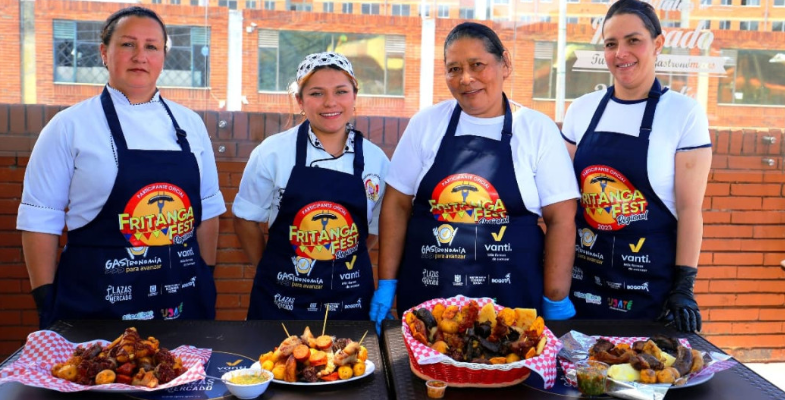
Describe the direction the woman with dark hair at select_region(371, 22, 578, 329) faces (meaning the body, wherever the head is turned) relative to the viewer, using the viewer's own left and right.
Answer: facing the viewer

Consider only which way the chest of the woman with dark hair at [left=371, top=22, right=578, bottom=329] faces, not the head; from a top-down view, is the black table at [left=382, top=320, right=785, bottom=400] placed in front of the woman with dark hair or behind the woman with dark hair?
in front

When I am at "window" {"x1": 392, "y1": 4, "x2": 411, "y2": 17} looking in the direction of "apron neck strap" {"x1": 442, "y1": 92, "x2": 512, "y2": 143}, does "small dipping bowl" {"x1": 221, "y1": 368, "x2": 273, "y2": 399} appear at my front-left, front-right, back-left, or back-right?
front-right

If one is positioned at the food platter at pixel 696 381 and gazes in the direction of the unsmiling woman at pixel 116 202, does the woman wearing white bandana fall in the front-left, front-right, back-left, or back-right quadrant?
front-right

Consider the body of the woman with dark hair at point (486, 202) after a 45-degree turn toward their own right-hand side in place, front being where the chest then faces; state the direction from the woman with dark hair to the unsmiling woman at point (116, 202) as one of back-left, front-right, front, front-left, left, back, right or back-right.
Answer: front-right

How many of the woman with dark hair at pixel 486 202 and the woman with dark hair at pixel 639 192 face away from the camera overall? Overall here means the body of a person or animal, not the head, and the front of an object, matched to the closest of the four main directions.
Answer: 0

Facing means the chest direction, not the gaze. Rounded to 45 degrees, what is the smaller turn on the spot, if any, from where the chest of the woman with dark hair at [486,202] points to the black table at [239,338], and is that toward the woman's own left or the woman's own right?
approximately 45° to the woman's own right

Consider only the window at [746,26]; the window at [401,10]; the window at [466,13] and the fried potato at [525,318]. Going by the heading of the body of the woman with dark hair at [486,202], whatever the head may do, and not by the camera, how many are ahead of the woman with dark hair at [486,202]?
1
